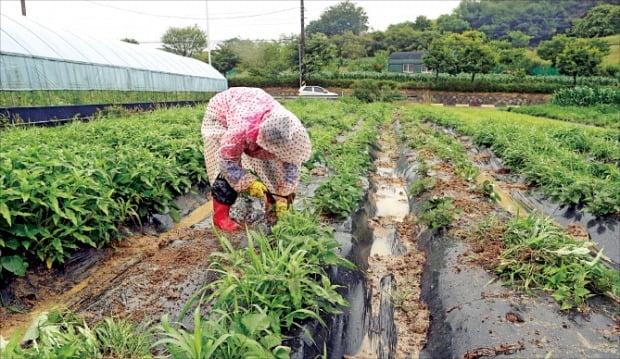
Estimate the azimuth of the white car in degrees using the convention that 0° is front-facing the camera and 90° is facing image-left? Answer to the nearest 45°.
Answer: approximately 270°

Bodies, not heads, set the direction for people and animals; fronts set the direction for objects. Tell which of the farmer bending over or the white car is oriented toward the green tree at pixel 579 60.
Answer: the white car

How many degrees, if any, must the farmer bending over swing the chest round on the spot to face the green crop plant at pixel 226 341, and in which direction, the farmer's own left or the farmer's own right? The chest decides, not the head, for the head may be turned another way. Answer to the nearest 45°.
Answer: approximately 45° to the farmer's own right

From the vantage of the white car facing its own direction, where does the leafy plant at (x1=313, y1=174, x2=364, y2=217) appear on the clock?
The leafy plant is roughly at 3 o'clock from the white car.

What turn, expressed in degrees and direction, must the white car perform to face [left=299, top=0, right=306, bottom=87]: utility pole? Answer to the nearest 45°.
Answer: approximately 90° to its left

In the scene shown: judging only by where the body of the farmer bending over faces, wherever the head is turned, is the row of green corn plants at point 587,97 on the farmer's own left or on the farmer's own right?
on the farmer's own left

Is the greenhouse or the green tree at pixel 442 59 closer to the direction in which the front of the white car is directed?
the green tree

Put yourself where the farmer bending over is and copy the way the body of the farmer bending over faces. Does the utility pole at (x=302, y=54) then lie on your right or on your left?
on your left

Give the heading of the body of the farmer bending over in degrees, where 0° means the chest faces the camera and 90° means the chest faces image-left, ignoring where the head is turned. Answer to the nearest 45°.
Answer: approximately 315°

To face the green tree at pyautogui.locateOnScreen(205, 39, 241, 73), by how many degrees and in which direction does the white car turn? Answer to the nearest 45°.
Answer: approximately 135° to its left
